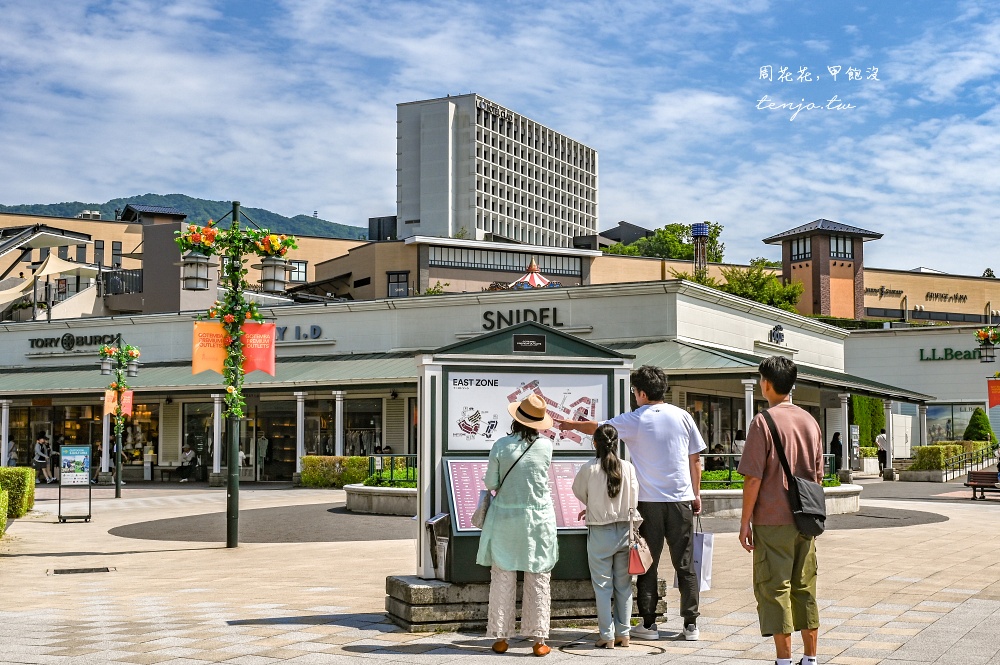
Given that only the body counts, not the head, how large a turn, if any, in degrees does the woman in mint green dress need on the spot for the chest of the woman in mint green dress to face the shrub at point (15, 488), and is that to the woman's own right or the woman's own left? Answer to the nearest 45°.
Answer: approximately 45° to the woman's own left

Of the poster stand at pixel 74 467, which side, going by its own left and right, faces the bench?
left

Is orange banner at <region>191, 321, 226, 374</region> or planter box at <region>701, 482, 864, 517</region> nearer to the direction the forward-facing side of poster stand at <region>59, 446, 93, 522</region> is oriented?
the orange banner

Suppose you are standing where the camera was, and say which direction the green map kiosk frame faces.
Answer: facing the viewer

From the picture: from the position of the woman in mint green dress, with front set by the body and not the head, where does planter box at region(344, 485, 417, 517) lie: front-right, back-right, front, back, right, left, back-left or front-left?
front

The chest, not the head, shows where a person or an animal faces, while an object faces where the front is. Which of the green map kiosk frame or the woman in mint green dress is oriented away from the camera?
the woman in mint green dress

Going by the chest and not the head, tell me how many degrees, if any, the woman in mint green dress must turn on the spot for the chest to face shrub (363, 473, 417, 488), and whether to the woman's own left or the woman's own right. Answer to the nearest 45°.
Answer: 0° — they already face it

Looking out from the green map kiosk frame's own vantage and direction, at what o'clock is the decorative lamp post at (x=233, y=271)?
The decorative lamp post is roughly at 5 o'clock from the green map kiosk frame.

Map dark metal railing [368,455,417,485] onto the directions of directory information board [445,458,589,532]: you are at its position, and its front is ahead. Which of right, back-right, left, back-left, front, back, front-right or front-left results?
back

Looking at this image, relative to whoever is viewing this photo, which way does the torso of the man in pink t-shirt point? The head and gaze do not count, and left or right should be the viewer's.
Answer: facing away from the viewer and to the left of the viewer

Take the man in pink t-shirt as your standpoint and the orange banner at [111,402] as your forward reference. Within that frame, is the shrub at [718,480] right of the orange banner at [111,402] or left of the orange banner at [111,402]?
right

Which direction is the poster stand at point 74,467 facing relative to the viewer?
toward the camera

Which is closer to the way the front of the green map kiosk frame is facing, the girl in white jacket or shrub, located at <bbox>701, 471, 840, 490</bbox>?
the girl in white jacket

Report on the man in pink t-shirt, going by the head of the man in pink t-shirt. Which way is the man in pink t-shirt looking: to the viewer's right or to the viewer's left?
to the viewer's left

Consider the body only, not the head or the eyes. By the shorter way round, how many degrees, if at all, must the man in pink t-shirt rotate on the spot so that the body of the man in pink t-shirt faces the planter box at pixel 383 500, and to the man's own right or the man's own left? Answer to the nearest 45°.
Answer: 0° — they already face it

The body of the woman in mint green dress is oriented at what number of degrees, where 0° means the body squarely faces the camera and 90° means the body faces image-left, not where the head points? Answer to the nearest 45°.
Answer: approximately 180°

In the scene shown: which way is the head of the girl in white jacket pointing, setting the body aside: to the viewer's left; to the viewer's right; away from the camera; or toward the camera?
away from the camera
